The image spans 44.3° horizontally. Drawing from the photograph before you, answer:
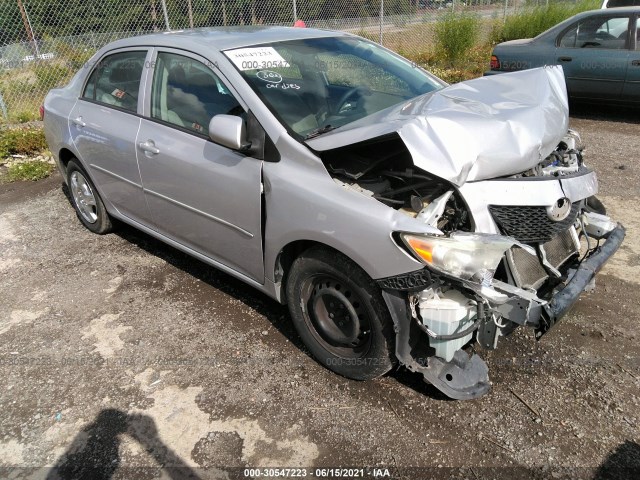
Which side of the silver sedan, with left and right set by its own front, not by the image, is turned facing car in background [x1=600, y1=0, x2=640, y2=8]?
left

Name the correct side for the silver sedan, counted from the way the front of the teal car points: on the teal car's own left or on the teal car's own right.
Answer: on the teal car's own right

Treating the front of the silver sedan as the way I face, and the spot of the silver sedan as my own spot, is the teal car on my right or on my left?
on my left

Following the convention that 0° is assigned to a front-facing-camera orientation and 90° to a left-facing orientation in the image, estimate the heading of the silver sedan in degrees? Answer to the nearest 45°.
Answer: approximately 315°

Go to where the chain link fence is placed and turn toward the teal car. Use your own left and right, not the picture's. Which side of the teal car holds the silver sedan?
right

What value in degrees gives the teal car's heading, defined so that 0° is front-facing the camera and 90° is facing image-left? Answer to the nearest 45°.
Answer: approximately 270°
